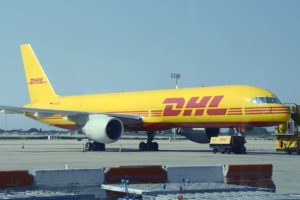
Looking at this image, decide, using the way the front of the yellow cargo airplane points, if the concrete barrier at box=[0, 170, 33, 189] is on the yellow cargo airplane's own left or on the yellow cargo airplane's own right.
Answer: on the yellow cargo airplane's own right

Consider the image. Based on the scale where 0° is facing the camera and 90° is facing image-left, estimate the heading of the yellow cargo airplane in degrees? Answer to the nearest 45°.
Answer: approximately 315°

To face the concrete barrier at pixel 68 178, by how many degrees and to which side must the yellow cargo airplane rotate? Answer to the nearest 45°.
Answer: approximately 45° to its right

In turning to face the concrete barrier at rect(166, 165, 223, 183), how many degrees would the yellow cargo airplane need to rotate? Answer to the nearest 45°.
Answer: approximately 45° to its right
